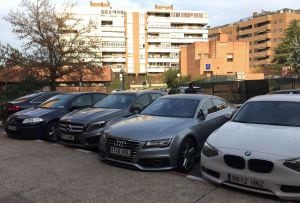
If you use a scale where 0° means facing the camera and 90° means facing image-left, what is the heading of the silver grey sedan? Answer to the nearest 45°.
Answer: approximately 45°

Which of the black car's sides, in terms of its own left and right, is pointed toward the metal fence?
back

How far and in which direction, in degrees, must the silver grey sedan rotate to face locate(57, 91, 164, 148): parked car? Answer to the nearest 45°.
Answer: approximately 90° to its right

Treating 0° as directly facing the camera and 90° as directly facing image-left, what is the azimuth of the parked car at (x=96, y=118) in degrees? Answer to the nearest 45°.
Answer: approximately 45°
